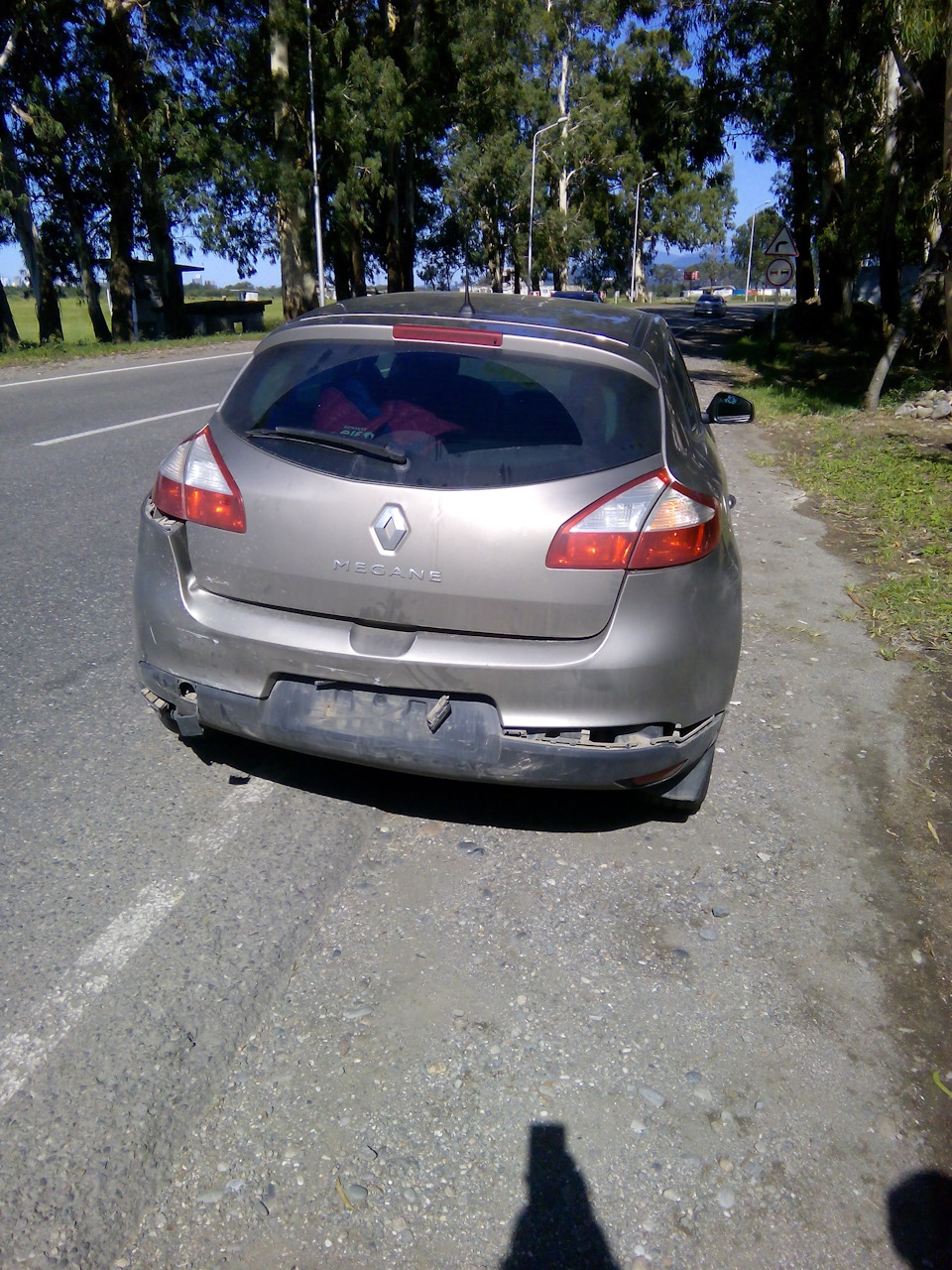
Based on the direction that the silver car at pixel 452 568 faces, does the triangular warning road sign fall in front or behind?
in front

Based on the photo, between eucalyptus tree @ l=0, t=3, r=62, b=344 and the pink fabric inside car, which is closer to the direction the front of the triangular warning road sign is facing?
the pink fabric inside car

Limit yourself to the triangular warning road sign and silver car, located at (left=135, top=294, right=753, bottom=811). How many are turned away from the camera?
1

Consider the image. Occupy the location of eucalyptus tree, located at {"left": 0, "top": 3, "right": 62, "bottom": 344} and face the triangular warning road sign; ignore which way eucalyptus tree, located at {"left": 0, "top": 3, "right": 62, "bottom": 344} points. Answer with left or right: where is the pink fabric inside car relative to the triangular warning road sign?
right

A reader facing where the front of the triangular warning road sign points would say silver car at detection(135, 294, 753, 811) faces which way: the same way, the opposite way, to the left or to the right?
the opposite way

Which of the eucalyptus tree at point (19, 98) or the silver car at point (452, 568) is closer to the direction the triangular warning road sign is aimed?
the silver car

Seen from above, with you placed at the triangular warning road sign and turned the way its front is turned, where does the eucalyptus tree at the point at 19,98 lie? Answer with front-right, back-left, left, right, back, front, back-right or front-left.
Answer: right

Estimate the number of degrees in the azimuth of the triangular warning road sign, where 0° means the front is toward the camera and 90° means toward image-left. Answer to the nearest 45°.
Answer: approximately 0°

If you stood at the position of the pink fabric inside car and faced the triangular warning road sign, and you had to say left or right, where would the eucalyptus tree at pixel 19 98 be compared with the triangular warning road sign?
left

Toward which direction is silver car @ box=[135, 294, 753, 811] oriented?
away from the camera

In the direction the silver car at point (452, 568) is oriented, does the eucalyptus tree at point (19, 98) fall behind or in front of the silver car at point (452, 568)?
in front

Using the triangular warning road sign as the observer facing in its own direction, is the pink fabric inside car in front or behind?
in front
